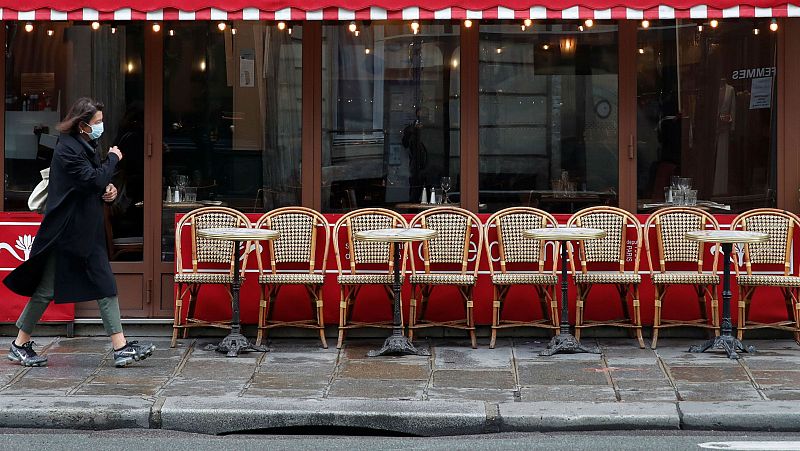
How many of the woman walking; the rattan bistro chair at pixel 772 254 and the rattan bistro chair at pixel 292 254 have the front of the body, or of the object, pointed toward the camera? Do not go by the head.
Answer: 2

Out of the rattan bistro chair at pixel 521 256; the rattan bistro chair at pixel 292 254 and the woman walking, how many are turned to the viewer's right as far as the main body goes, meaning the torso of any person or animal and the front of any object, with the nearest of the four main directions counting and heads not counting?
1

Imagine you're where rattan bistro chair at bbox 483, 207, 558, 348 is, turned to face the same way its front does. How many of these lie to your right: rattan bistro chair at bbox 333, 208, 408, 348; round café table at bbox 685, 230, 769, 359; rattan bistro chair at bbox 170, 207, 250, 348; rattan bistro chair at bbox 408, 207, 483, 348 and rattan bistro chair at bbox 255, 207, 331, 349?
4

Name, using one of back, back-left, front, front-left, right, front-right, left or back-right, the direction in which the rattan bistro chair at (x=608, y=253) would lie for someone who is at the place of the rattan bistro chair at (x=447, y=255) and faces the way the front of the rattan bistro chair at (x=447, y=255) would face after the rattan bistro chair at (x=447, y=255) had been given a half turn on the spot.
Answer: right

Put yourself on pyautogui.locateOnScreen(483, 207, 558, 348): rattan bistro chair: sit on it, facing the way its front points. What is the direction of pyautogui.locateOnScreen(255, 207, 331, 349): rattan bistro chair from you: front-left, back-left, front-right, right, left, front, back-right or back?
right

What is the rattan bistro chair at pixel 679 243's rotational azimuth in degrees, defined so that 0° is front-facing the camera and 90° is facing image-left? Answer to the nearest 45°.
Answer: approximately 0°

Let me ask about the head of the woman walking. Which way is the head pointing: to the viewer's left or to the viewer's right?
to the viewer's right
